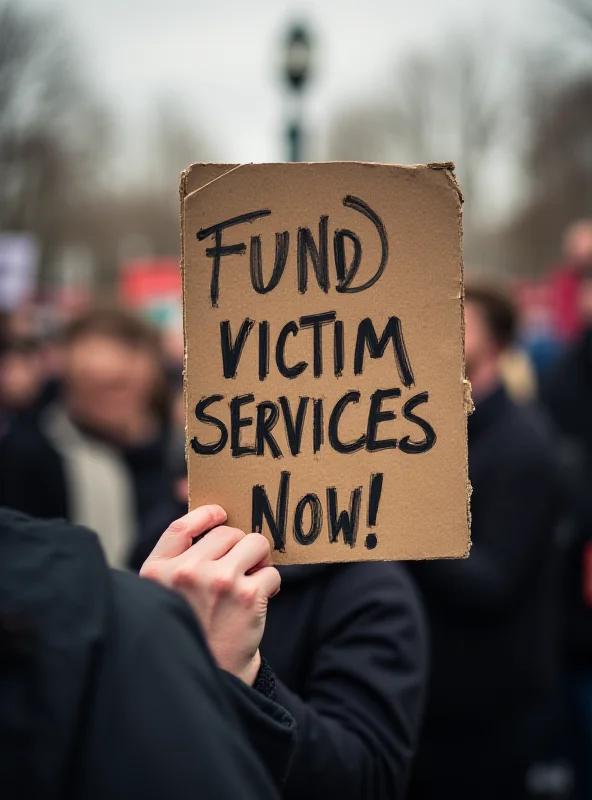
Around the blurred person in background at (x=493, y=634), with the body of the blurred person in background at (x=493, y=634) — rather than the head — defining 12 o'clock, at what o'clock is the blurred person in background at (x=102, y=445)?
the blurred person in background at (x=102, y=445) is roughly at 1 o'clock from the blurred person in background at (x=493, y=634).

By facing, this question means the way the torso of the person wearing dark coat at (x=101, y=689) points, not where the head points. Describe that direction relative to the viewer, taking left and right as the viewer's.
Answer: facing away from the viewer and to the right of the viewer

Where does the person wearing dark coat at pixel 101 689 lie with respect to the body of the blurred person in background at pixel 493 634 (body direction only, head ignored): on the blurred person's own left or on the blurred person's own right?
on the blurred person's own left

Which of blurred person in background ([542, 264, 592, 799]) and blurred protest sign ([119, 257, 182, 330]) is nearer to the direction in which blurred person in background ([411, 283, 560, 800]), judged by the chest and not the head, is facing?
the blurred protest sign

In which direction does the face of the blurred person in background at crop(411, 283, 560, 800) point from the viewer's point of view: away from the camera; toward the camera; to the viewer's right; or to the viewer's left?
to the viewer's left

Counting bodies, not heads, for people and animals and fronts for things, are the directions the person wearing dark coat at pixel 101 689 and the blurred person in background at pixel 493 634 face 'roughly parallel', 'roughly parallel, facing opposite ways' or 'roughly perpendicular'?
roughly perpendicular

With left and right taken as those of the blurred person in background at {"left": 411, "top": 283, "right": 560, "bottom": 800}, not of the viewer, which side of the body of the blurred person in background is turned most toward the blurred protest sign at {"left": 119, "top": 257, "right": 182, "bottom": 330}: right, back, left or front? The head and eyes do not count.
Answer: right

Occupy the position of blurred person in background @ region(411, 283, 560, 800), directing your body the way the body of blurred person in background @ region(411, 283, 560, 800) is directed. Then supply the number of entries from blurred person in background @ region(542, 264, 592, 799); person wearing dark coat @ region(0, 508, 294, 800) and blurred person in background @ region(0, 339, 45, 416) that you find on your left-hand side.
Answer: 1

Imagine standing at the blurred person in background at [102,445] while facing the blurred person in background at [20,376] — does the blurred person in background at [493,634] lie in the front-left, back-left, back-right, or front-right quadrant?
back-right

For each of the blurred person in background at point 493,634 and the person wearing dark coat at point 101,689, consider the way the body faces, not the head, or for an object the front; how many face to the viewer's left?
1

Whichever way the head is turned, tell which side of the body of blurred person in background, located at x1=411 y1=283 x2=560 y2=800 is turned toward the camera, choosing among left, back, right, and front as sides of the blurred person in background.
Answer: left

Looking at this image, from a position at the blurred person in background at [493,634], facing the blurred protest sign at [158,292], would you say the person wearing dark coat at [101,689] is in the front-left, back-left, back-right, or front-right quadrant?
back-left
